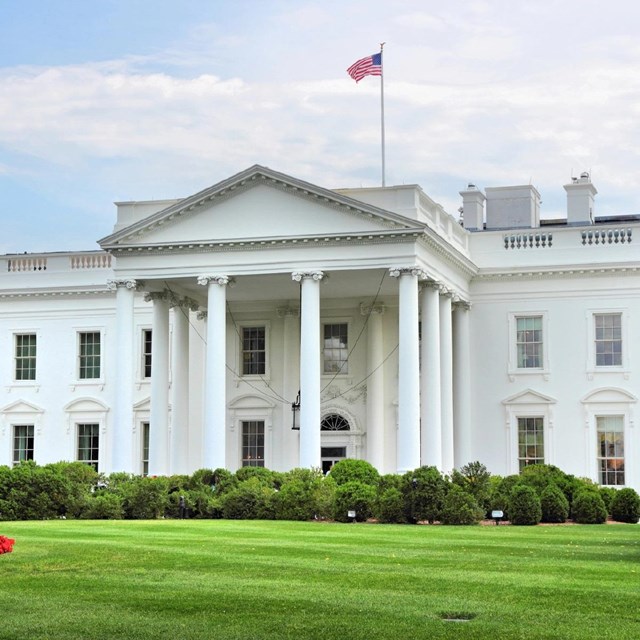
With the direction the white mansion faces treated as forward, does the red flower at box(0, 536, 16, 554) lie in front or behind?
in front

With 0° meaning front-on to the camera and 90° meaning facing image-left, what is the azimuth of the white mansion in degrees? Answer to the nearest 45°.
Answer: approximately 0°

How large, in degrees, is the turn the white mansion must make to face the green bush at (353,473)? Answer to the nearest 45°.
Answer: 0° — it already faces it

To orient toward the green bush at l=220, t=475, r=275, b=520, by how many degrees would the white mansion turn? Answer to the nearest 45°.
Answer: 0° — it already faces it

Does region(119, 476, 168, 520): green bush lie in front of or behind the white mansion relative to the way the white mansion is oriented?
in front

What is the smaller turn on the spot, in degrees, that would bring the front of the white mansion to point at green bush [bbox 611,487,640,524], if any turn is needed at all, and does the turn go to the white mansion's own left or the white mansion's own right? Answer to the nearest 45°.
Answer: approximately 45° to the white mansion's own left
